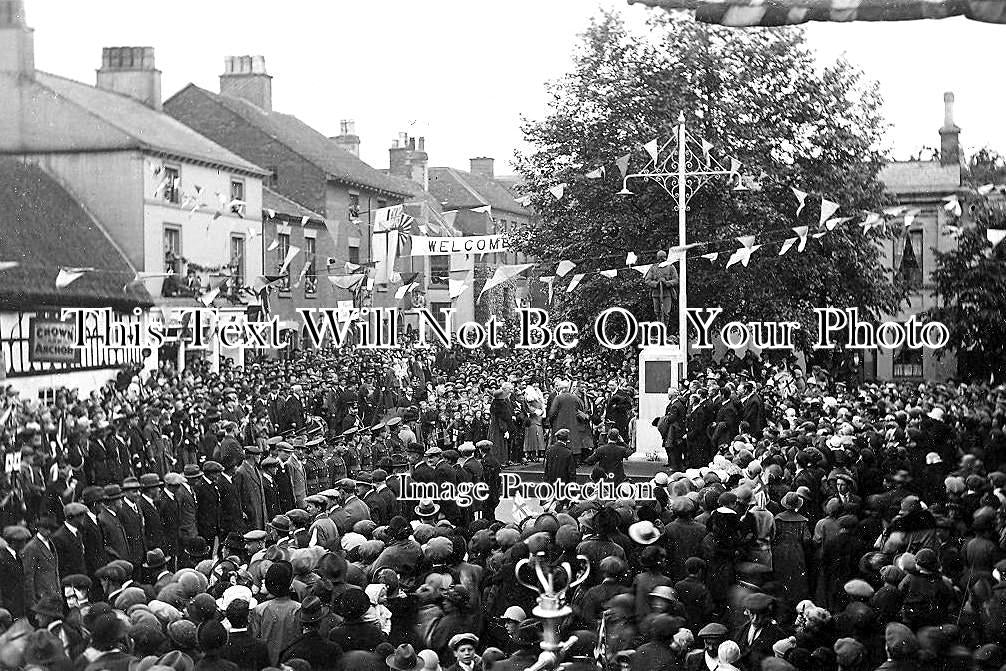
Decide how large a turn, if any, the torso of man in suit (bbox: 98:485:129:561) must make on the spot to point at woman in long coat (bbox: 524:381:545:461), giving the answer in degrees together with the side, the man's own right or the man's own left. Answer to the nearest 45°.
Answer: approximately 45° to the man's own left

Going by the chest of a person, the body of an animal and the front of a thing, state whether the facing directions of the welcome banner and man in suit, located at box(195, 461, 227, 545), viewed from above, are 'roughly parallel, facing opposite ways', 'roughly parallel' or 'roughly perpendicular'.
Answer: roughly perpendicular

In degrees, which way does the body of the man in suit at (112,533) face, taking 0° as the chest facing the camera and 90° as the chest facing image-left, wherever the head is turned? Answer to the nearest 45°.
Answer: approximately 270°

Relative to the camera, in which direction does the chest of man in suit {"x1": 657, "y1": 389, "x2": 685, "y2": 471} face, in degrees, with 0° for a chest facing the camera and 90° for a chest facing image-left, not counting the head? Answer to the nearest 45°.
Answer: approximately 90°

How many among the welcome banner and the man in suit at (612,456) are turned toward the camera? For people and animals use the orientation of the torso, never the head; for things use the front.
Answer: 1

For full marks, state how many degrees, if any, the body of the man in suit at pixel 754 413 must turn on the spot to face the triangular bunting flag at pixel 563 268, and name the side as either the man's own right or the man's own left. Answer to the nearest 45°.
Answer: approximately 45° to the man's own right

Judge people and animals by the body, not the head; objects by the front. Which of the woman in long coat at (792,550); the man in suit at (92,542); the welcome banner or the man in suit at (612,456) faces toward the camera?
the welcome banner

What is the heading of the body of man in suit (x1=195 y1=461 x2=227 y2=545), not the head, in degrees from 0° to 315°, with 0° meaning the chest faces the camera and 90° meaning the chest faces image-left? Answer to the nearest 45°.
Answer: approximately 270°

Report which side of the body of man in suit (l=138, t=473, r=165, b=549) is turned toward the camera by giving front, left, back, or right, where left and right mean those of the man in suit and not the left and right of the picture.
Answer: right

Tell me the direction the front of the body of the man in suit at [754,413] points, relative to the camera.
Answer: to the viewer's left

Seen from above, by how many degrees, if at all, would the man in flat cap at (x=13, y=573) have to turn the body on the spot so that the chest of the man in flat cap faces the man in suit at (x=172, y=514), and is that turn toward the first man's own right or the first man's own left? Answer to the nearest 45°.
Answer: approximately 45° to the first man's own left

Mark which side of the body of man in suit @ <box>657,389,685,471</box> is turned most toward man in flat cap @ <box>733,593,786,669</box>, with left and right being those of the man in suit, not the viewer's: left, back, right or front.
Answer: left

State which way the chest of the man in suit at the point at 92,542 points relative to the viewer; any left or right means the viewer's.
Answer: facing to the right of the viewer

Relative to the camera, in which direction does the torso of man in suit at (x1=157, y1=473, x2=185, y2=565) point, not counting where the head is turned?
to the viewer's right

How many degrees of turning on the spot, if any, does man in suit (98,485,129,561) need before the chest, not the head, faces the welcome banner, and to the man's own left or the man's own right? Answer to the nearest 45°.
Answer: approximately 45° to the man's own left
